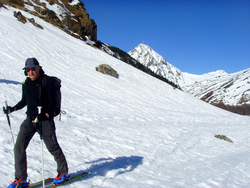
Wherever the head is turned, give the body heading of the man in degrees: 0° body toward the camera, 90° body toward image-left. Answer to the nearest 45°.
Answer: approximately 45°
